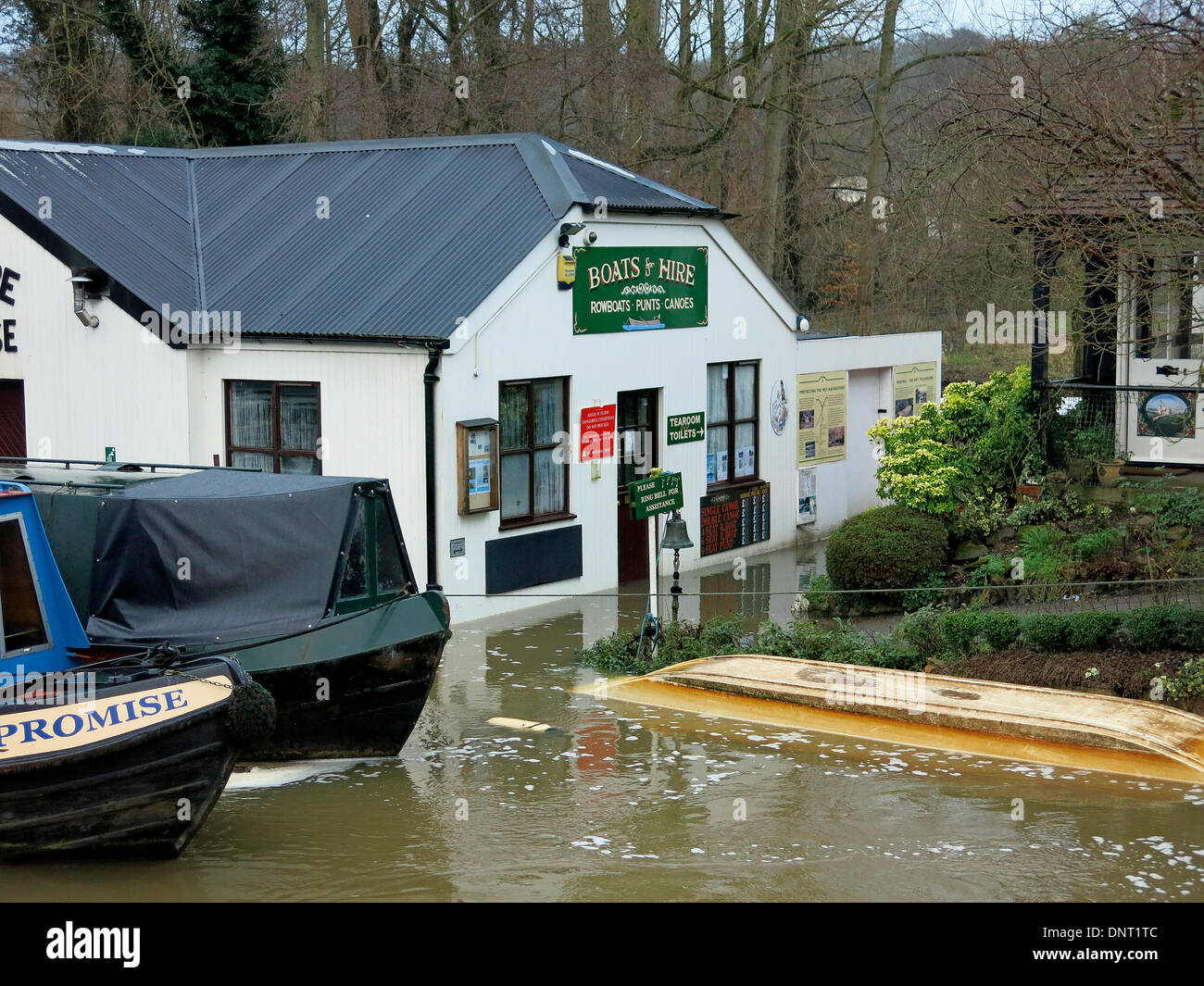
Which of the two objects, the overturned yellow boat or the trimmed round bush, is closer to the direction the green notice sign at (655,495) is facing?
the overturned yellow boat

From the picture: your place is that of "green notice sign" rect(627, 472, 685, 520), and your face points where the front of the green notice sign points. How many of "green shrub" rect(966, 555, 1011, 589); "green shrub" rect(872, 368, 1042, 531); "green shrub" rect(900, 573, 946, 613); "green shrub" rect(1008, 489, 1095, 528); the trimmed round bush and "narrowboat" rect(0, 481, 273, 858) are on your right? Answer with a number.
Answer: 1

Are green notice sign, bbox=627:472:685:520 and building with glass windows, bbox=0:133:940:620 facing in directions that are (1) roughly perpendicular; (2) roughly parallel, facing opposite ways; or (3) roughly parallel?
roughly parallel

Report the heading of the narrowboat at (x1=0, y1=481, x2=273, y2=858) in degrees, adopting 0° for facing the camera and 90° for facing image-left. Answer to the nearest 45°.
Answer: approximately 270°

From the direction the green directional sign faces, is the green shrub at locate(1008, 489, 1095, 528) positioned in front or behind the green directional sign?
in front

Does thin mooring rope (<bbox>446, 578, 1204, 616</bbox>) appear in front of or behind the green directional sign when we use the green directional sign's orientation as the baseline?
in front

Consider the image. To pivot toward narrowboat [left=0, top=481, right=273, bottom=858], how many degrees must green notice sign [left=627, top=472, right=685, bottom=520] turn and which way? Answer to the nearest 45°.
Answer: approximately 90° to its right

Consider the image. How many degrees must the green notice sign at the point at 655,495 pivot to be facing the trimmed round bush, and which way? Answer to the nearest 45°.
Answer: approximately 90° to its left

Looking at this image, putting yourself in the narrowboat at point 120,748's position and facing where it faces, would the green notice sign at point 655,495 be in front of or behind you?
in front

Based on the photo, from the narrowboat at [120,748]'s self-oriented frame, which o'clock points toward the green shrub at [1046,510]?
The green shrub is roughly at 11 o'clock from the narrowboat.

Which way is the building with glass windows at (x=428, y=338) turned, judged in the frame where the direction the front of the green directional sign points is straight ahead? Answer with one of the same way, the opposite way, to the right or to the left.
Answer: the same way

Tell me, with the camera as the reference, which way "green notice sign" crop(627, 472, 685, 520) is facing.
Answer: facing the viewer and to the right of the viewer

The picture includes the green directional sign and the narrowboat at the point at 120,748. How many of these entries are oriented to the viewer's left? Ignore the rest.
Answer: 0

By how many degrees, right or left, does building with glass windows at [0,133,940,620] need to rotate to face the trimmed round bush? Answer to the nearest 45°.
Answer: approximately 45° to its left
